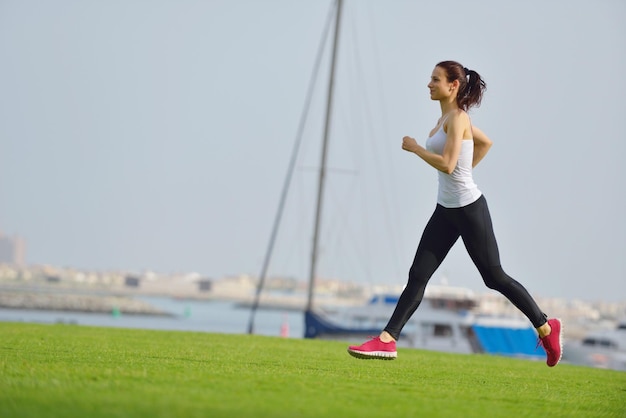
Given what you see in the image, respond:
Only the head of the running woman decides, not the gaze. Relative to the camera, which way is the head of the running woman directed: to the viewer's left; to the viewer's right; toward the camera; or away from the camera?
to the viewer's left

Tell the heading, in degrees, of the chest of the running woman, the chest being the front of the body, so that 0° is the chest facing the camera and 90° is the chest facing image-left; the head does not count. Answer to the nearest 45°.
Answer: approximately 90°

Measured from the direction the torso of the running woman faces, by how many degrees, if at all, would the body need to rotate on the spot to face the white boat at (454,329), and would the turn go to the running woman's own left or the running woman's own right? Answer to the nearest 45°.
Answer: approximately 90° to the running woman's own right
